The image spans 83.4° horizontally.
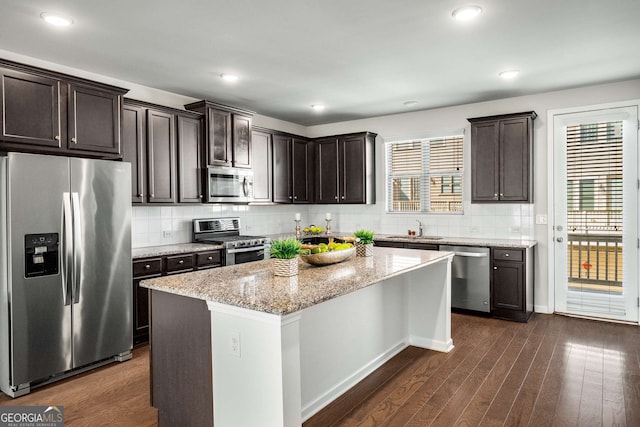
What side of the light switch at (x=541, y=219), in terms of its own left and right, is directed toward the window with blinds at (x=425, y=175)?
right

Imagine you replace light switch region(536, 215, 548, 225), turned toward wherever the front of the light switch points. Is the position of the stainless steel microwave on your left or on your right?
on your right

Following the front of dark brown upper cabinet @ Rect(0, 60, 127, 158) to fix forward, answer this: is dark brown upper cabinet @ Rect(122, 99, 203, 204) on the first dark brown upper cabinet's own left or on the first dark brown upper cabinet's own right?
on the first dark brown upper cabinet's own left

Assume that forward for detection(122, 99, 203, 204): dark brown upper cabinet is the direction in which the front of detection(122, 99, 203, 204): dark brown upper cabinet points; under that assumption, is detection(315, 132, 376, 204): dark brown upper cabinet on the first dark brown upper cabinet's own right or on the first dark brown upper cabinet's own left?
on the first dark brown upper cabinet's own left

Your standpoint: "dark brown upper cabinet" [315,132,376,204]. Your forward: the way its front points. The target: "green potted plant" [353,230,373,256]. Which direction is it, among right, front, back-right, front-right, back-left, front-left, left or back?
front-left

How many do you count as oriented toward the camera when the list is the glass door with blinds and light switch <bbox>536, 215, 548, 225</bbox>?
2

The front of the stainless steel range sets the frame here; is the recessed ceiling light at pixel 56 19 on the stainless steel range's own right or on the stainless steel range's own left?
on the stainless steel range's own right

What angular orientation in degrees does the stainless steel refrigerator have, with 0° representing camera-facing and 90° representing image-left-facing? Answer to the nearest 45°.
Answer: approximately 315°

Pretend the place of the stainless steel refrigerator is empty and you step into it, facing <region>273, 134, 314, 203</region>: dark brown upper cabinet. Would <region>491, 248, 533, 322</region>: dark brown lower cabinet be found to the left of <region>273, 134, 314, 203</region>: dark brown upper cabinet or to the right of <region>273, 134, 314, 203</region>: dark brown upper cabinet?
right

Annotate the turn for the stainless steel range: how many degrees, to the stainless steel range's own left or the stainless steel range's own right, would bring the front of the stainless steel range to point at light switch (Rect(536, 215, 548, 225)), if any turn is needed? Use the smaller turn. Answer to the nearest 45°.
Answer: approximately 45° to the stainless steel range's own left
